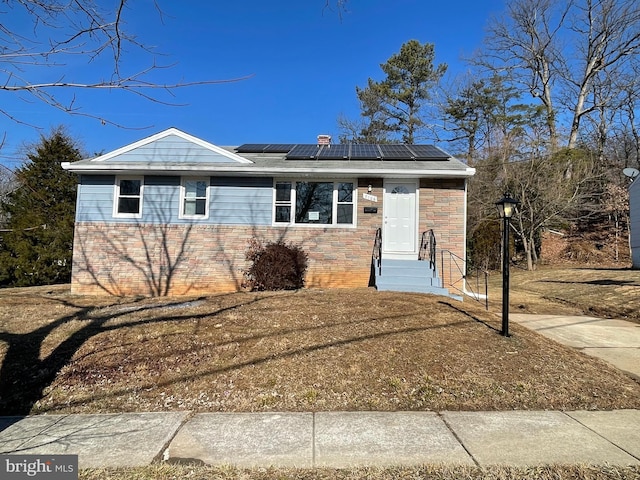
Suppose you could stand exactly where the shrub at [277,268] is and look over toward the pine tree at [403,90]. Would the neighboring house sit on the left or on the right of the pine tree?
right

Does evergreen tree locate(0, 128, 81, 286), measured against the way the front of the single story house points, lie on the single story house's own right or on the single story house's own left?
on the single story house's own right

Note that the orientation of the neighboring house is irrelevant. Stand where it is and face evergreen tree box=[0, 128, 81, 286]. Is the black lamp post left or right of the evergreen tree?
left

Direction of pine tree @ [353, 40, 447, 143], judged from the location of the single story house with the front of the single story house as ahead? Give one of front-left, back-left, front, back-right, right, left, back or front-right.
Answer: back-left

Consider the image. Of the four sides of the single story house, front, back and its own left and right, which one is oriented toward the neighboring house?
left

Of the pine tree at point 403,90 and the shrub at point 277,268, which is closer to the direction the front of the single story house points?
the shrub

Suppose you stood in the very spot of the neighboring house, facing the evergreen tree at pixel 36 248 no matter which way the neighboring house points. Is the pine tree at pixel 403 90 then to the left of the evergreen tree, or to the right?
right

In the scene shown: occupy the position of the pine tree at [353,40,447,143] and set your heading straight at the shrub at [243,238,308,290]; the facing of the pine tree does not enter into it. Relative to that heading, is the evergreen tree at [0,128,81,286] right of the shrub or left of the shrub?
right

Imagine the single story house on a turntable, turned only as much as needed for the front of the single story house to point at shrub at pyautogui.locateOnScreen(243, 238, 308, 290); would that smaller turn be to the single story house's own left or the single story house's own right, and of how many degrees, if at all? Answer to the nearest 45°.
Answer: approximately 45° to the single story house's own left

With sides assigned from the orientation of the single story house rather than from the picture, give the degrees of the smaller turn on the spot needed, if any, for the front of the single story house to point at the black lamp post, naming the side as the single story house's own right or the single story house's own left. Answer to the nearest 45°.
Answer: approximately 45° to the single story house's own left

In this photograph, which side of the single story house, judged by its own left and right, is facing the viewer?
front

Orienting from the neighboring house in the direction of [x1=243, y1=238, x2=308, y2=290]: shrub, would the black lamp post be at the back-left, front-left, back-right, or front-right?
front-left
